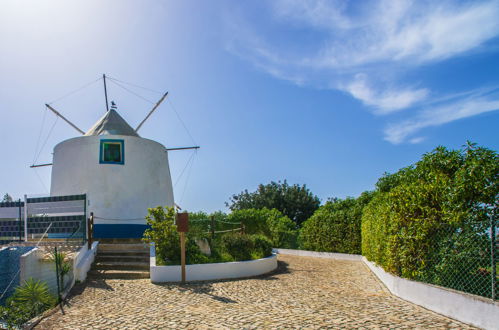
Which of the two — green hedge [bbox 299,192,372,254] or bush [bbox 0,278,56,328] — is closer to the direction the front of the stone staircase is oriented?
the bush

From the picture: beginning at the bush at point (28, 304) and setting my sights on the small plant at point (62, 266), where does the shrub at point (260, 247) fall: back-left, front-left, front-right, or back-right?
front-right

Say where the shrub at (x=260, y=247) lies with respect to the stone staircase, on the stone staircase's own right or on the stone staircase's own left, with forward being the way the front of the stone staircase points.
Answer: on the stone staircase's own left

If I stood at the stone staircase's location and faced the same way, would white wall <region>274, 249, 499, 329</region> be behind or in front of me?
in front

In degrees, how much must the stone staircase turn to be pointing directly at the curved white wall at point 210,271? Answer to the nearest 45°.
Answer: approximately 45° to its left

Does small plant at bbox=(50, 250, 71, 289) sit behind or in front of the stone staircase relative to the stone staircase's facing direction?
in front

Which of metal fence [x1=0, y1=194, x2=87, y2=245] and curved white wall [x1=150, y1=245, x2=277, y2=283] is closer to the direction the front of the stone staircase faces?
the curved white wall

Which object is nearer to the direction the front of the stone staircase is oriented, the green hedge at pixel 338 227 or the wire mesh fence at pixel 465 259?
the wire mesh fence

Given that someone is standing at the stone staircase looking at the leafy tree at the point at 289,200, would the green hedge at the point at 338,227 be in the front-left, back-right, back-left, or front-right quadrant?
front-right

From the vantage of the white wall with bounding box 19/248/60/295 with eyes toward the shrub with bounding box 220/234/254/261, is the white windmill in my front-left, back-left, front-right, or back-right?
front-left

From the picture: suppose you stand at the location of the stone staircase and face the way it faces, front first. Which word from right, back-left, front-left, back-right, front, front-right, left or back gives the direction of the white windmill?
back

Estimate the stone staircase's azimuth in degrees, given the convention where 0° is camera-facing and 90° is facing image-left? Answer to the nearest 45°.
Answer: approximately 0°
